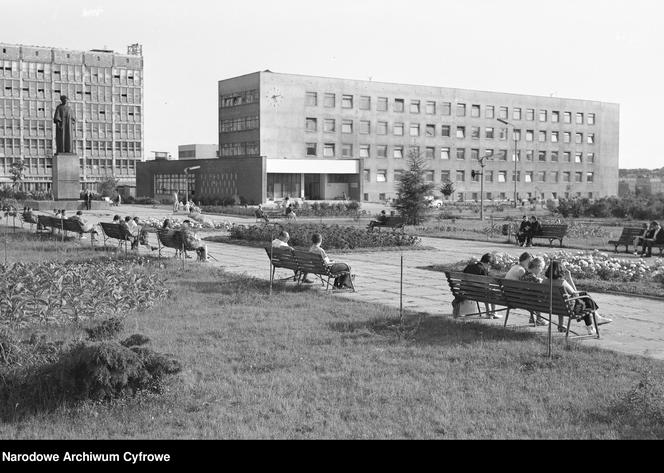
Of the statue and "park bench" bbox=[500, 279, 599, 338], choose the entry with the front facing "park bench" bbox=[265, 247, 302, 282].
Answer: the statue

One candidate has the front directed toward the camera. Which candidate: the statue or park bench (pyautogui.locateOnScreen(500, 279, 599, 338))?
the statue

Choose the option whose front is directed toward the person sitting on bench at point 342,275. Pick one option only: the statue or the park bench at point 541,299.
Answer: the statue

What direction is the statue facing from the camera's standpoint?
toward the camera

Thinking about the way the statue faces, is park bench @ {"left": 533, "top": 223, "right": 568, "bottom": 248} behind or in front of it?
in front

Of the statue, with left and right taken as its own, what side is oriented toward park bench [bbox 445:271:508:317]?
front

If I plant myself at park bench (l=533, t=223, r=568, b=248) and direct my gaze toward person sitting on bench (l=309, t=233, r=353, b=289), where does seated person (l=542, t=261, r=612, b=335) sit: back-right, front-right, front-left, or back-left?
front-left

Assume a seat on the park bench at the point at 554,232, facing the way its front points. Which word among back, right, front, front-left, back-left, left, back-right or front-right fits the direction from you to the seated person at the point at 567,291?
front-left

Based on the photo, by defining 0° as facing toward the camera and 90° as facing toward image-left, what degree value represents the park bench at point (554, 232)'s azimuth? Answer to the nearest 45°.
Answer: approximately 45°

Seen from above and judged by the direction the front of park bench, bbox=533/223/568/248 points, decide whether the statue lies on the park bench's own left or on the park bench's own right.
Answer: on the park bench's own right

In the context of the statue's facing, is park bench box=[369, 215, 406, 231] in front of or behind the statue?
in front
